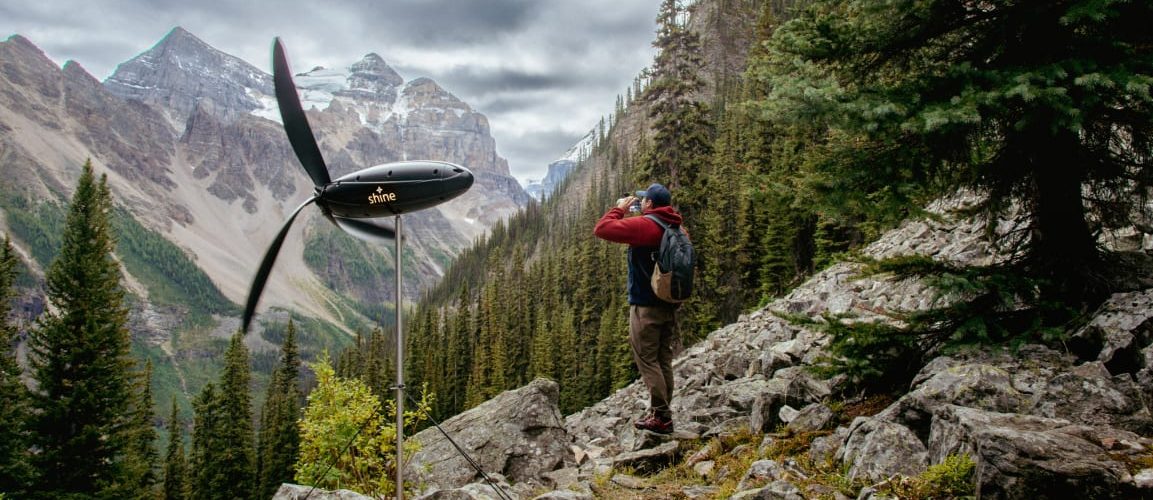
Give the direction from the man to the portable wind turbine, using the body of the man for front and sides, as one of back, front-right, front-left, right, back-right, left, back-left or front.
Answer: front-left

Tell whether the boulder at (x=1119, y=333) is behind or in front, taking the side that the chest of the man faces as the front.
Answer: behind

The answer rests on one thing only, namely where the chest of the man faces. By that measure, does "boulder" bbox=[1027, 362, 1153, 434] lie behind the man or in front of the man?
behind

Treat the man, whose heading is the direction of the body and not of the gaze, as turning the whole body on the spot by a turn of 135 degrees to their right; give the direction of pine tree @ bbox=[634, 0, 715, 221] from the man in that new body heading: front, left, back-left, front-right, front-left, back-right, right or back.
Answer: front-left

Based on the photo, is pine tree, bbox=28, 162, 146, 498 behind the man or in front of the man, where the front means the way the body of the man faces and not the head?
in front

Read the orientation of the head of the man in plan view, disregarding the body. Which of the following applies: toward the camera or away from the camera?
away from the camera

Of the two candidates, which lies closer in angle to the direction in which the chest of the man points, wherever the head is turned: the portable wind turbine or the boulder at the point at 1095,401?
the portable wind turbine

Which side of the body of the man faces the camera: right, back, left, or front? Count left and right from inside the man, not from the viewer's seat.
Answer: left

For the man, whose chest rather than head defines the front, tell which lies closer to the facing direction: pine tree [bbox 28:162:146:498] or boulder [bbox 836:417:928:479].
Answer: the pine tree
